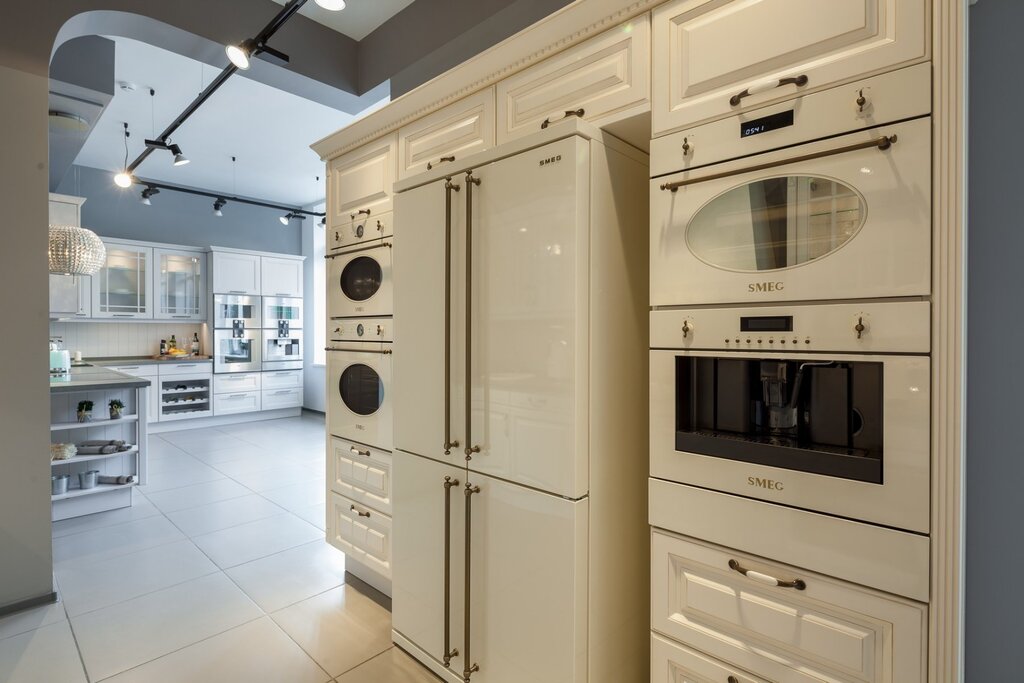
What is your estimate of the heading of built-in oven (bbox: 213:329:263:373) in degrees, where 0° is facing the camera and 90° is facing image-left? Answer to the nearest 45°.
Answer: approximately 0°

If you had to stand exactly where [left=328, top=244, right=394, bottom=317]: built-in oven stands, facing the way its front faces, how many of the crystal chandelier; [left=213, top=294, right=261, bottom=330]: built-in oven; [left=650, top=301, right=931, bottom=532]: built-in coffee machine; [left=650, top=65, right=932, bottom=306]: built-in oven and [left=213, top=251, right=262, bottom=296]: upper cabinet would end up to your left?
2

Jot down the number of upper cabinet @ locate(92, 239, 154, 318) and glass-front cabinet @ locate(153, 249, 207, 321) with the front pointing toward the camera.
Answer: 2

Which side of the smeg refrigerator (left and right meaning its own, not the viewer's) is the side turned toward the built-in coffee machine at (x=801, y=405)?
left

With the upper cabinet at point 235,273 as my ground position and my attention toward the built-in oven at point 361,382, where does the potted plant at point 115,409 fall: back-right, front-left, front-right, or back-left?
front-right

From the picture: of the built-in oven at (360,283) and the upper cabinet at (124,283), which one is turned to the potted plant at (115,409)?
the upper cabinet

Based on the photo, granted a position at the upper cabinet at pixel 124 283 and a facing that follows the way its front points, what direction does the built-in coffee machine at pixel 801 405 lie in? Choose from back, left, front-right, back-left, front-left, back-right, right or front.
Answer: front

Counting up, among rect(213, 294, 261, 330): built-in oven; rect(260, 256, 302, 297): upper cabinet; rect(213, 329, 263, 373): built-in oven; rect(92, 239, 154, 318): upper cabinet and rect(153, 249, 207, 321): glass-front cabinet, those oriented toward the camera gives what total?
5

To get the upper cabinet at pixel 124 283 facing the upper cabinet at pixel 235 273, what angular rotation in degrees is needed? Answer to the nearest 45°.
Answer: approximately 90° to its left

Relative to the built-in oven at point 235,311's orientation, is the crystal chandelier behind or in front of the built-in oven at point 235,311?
in front

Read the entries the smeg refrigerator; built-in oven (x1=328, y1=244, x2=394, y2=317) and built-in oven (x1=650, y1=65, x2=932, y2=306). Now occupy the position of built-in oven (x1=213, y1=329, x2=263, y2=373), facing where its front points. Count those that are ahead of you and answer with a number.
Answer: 3

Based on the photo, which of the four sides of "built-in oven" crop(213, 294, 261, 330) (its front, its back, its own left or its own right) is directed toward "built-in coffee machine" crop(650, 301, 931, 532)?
front

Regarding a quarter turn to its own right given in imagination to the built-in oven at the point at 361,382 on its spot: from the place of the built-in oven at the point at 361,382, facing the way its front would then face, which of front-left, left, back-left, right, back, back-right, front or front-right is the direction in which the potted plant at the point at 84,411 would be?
front

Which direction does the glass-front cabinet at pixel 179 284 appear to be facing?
toward the camera

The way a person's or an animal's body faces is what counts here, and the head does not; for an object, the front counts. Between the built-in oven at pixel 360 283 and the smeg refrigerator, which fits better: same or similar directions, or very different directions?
same or similar directions

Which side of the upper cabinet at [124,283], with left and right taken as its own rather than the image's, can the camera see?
front

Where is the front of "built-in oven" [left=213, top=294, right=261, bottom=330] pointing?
toward the camera

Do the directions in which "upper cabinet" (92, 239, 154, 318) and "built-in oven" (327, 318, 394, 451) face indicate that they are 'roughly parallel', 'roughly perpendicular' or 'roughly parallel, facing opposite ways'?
roughly perpendicular

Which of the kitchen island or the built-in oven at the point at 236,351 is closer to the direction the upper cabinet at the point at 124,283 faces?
the kitchen island

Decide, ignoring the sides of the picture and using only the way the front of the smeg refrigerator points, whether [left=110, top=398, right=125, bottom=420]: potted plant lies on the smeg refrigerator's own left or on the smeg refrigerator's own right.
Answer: on the smeg refrigerator's own right

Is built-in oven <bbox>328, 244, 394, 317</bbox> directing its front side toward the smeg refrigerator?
no

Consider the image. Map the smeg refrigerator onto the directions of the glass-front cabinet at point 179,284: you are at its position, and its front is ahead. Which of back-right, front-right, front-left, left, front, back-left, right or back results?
front

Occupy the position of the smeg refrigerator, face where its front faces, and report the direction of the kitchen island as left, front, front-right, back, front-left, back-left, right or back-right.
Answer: right

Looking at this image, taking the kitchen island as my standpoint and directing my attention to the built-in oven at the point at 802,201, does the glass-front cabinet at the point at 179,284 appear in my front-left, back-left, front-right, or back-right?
back-left
